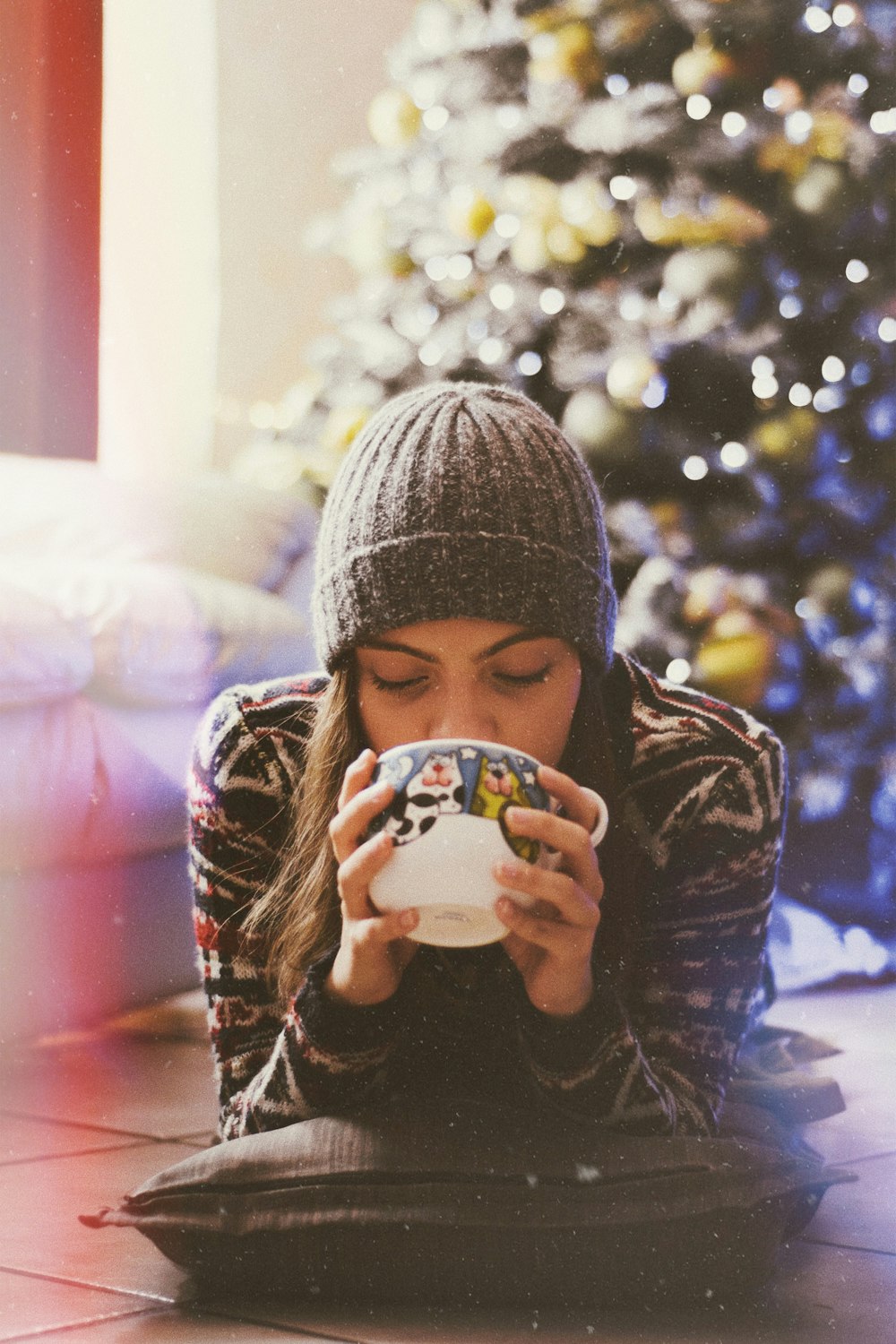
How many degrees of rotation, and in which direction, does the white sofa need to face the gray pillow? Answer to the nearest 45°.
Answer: approximately 45° to its right

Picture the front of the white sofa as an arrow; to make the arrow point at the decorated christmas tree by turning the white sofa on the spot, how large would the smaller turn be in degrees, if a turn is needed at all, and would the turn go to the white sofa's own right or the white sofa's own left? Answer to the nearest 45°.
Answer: approximately 90° to the white sofa's own left

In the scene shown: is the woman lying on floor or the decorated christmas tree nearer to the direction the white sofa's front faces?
the woman lying on floor

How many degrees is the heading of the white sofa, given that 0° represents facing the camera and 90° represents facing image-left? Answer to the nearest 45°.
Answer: approximately 315°

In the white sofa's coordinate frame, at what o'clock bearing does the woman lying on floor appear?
The woman lying on floor is roughly at 1 o'clock from the white sofa.
